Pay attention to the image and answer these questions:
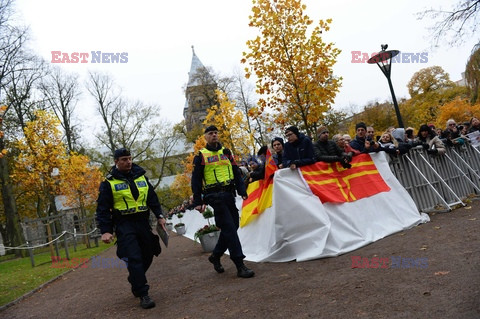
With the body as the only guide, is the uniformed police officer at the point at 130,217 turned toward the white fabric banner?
no

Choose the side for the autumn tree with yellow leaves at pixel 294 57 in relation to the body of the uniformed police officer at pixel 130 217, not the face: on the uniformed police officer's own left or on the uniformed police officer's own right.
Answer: on the uniformed police officer's own left

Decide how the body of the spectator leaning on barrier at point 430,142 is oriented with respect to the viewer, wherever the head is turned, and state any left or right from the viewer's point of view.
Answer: facing the viewer and to the left of the viewer

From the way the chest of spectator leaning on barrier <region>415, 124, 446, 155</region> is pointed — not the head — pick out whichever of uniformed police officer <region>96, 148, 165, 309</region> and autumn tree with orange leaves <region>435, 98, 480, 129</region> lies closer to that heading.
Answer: the uniformed police officer

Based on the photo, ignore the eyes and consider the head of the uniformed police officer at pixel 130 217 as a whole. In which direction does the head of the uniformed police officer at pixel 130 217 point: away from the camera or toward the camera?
toward the camera

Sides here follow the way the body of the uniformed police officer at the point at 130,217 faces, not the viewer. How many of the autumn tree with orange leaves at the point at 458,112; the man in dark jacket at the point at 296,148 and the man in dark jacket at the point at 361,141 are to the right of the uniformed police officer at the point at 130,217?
0

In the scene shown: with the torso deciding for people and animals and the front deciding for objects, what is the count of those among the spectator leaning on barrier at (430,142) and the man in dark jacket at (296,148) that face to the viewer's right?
0

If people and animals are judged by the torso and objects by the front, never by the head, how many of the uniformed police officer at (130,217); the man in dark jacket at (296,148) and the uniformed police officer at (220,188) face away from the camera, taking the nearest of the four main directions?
0

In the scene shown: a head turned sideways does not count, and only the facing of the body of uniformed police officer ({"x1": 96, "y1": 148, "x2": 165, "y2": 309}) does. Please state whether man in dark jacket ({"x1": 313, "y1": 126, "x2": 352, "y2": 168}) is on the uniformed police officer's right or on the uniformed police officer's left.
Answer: on the uniformed police officer's left

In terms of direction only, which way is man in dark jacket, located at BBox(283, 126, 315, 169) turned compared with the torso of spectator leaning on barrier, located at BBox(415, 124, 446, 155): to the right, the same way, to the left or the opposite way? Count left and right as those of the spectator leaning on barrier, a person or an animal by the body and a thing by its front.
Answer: the same way

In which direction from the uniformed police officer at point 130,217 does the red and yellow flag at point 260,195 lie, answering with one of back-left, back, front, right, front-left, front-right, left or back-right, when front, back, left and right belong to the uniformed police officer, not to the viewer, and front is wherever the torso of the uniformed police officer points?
left

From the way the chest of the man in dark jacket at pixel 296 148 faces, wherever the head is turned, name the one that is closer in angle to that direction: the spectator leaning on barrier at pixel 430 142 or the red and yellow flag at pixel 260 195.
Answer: the red and yellow flag

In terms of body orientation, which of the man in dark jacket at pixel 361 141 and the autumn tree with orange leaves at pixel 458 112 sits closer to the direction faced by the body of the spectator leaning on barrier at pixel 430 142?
the man in dark jacket

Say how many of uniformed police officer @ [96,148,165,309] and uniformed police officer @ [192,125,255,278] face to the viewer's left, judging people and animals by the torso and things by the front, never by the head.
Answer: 0

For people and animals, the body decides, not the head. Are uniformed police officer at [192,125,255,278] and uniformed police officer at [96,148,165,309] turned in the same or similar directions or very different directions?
same or similar directions
